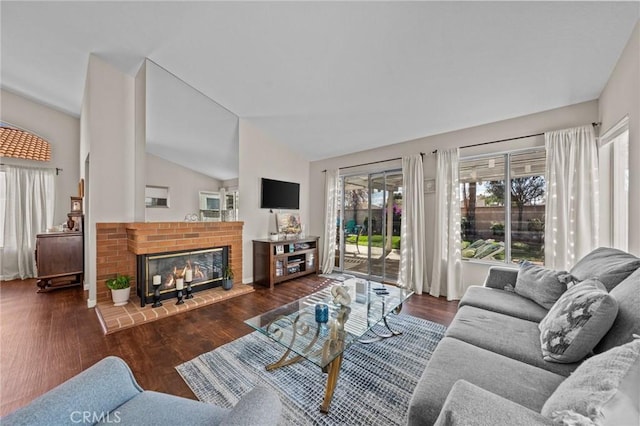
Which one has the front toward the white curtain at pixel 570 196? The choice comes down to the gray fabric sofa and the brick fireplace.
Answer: the brick fireplace

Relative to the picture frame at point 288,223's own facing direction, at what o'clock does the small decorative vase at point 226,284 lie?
The small decorative vase is roughly at 3 o'clock from the picture frame.

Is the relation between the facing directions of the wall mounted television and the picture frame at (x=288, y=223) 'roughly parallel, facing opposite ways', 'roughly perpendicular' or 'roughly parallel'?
roughly parallel

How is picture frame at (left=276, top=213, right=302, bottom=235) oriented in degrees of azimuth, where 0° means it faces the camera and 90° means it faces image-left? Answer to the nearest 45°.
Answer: approximately 315°

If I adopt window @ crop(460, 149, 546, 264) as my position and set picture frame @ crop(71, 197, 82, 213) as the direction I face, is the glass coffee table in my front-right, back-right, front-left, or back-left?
front-left

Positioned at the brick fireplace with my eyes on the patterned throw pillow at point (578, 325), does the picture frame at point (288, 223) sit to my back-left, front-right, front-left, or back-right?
front-left

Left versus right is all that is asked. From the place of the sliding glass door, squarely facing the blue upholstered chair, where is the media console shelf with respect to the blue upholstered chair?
right

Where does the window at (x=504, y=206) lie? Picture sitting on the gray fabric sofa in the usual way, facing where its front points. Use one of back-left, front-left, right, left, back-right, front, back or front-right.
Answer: right

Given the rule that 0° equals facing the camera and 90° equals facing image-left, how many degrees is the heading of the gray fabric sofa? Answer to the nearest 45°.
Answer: approximately 90°

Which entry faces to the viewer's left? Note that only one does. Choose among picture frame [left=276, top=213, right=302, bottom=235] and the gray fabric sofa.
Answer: the gray fabric sofa

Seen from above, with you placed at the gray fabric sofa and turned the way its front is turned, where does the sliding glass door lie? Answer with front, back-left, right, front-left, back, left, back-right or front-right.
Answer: front-right

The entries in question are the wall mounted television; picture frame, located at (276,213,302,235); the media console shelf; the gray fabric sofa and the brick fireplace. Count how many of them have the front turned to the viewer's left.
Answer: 1

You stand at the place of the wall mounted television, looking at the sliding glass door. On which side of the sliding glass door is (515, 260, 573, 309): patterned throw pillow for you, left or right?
right

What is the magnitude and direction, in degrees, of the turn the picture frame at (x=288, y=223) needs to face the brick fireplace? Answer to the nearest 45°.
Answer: approximately 90° to its right

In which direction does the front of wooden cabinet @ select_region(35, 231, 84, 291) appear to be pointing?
toward the camera

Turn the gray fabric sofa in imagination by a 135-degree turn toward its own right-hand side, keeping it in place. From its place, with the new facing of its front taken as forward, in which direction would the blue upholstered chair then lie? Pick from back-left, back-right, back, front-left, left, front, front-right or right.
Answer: back

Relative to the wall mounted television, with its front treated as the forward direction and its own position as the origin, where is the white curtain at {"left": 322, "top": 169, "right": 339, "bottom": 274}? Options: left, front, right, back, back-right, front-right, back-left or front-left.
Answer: front-left

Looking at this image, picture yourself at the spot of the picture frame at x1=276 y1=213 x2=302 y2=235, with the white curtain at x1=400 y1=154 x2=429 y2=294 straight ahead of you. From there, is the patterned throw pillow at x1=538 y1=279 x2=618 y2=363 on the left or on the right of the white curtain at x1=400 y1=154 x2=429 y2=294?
right
